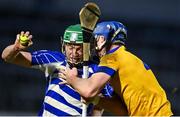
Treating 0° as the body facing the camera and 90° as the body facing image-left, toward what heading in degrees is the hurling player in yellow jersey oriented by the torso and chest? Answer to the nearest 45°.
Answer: approximately 90°

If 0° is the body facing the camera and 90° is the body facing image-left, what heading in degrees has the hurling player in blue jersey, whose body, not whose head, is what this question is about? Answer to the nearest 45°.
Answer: approximately 0°

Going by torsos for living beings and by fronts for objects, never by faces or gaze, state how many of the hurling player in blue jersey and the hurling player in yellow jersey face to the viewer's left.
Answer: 1

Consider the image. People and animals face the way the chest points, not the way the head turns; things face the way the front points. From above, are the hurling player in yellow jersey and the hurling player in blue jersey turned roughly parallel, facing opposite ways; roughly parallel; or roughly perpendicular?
roughly perpendicular

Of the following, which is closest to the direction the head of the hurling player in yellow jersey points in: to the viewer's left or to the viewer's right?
to the viewer's left
